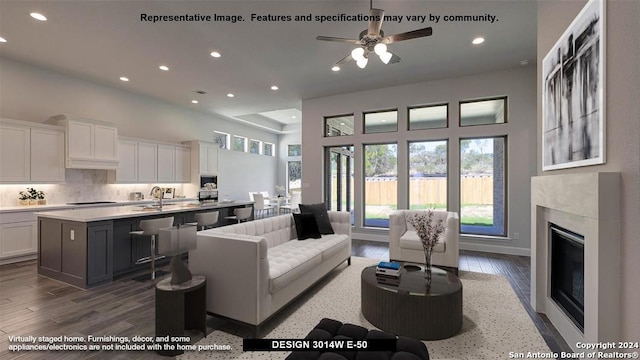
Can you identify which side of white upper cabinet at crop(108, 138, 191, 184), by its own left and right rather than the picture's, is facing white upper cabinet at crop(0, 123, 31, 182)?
right

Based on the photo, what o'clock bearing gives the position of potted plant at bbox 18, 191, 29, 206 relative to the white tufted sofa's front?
The potted plant is roughly at 6 o'clock from the white tufted sofa.

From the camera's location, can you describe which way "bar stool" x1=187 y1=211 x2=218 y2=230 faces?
facing away from the viewer and to the left of the viewer

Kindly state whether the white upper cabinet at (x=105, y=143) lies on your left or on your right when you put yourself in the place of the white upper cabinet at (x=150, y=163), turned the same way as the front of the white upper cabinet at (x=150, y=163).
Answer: on your right

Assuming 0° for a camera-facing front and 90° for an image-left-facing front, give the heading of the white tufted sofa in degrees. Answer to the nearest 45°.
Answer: approximately 315°
